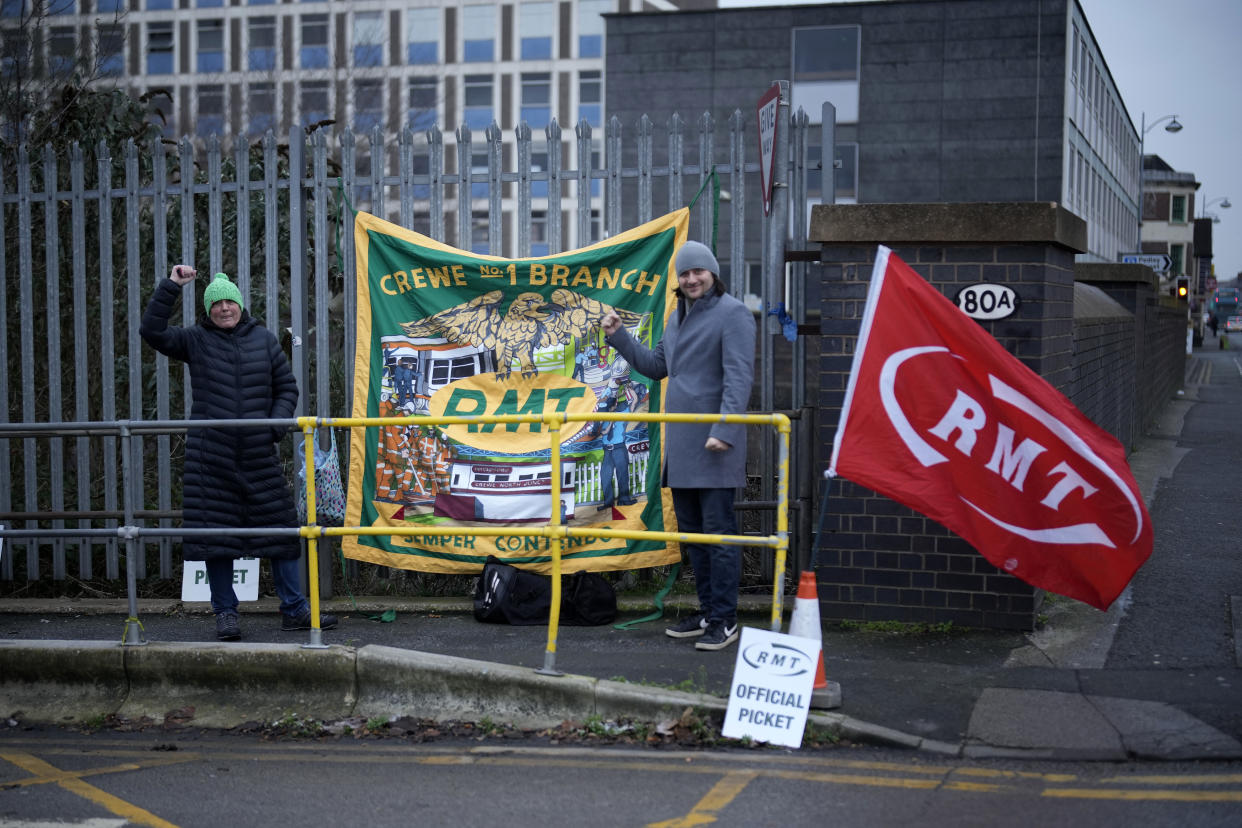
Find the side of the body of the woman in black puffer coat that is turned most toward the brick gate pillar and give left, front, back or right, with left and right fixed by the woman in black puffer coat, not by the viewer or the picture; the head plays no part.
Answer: left

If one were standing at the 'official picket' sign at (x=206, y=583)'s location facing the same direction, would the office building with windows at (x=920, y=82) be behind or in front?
behind

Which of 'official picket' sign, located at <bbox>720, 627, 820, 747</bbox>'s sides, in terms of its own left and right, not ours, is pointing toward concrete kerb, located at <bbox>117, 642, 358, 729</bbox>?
right

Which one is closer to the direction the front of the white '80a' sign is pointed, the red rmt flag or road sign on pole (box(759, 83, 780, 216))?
the red rmt flag

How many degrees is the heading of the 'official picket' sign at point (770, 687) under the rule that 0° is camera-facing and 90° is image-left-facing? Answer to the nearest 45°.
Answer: approximately 0°

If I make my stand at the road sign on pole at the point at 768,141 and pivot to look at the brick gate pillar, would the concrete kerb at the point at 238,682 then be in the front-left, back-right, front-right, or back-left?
back-right

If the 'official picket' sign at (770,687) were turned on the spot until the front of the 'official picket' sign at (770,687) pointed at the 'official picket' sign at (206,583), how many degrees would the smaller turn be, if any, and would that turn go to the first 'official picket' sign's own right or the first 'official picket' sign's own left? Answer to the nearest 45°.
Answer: approximately 135° to the first 'official picket' sign's own right
